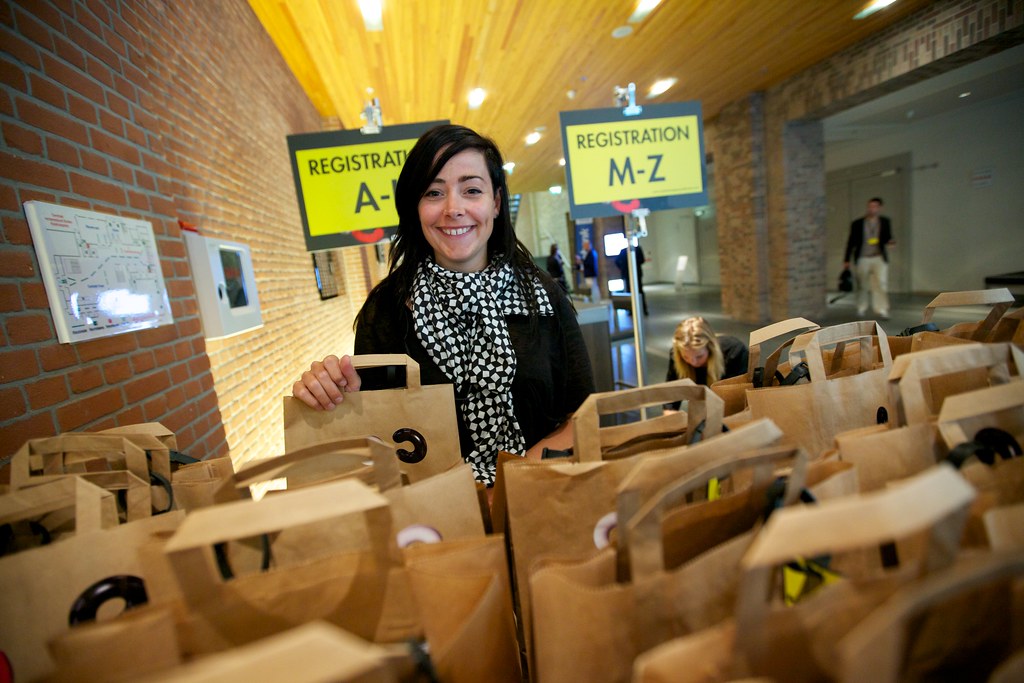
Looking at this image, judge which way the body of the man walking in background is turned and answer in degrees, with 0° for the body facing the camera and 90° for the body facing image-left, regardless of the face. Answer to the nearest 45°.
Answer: approximately 0°

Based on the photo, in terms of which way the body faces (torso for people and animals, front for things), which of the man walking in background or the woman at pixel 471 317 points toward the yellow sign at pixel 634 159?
the man walking in background

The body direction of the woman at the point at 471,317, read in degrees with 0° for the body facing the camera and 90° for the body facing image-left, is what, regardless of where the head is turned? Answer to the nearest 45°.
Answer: approximately 0°

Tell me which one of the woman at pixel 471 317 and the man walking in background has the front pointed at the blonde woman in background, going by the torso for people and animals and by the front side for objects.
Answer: the man walking in background

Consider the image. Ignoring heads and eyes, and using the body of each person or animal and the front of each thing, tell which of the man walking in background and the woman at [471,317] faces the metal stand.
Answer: the man walking in background

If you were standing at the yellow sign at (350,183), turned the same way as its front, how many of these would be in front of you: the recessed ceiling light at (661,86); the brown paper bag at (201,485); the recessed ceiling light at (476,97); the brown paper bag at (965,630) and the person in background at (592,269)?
2

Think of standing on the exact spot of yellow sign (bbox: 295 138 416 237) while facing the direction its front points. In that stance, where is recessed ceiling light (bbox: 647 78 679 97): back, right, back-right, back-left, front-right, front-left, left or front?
back-left

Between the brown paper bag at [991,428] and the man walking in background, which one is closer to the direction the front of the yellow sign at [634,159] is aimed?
the brown paper bag

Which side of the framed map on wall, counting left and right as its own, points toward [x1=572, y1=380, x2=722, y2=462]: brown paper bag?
front

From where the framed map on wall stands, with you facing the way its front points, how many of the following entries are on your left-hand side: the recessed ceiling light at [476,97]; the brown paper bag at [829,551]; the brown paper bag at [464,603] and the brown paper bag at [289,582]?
1

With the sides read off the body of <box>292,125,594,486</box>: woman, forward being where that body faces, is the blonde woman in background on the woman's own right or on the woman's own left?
on the woman's own left

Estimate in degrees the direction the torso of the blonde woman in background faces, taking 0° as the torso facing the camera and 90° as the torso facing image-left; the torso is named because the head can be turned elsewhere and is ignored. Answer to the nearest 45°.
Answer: approximately 45°

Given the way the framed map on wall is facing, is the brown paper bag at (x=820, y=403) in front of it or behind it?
in front

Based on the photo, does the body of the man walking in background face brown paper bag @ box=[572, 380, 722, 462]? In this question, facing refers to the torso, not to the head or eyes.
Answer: yes
